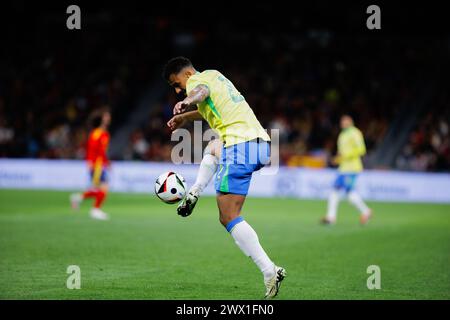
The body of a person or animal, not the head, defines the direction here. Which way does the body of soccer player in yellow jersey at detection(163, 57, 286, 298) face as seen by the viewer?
to the viewer's left

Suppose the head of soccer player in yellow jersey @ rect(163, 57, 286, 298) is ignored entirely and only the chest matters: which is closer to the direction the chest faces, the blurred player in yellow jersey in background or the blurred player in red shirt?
the blurred player in red shirt

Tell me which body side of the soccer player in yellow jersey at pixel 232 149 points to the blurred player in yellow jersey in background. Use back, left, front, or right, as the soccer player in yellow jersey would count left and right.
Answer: right

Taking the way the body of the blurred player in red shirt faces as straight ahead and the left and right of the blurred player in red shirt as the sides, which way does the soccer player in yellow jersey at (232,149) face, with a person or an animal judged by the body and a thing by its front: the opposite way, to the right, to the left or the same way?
the opposite way

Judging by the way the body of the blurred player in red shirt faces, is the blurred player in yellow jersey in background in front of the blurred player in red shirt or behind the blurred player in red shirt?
in front

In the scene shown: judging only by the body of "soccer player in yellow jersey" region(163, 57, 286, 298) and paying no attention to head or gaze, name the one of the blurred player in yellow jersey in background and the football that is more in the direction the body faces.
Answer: the football

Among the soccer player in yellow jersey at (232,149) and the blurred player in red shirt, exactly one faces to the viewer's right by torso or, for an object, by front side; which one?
the blurred player in red shirt
